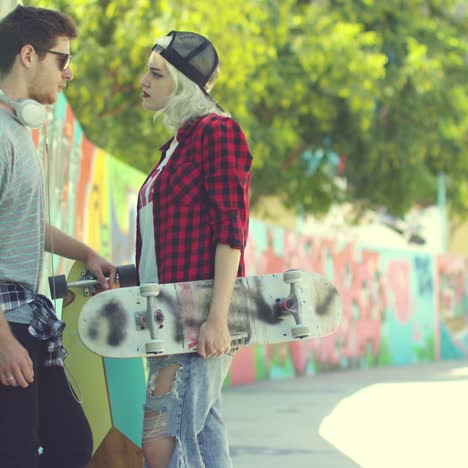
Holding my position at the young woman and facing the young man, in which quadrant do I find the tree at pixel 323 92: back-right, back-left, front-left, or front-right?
back-right

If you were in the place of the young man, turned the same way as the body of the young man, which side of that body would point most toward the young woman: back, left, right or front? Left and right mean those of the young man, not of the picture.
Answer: front

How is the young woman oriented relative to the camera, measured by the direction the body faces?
to the viewer's left

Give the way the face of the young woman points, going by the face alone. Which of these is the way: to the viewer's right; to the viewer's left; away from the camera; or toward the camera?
to the viewer's left

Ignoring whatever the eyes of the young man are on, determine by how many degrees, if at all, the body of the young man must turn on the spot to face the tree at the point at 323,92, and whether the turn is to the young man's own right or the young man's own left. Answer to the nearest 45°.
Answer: approximately 90° to the young man's own left

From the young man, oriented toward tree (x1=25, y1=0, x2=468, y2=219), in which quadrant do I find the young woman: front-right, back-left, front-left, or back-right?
front-right

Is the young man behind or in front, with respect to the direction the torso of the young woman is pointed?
in front

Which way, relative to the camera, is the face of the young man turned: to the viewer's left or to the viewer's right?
to the viewer's right

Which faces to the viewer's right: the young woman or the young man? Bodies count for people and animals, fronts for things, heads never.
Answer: the young man

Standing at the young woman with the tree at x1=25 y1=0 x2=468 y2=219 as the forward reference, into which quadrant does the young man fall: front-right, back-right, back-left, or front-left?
back-left

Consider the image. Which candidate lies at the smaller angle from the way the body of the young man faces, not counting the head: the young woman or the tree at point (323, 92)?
the young woman

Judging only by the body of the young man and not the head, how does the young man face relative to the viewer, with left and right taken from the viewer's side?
facing to the right of the viewer

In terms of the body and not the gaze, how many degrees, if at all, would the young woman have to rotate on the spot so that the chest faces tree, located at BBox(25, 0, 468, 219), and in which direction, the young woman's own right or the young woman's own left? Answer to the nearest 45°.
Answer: approximately 90° to the young woman's own right

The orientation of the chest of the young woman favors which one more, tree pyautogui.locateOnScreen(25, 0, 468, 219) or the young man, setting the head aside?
the young man

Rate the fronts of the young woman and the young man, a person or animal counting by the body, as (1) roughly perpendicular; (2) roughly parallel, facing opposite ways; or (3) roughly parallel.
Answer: roughly parallel, facing opposite ways

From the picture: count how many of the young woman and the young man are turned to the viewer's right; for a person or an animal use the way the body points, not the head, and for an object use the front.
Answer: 1
